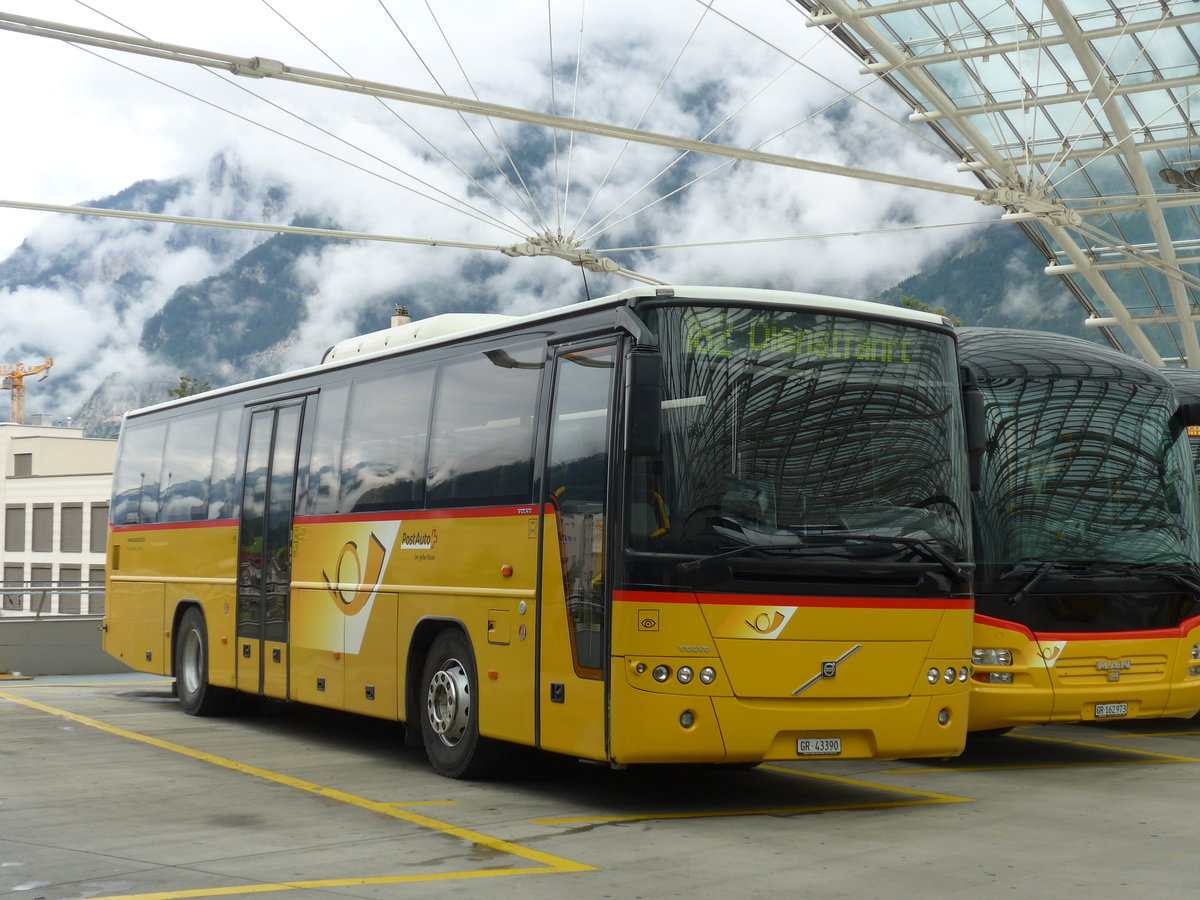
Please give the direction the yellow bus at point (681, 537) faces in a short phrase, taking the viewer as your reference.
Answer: facing the viewer and to the right of the viewer

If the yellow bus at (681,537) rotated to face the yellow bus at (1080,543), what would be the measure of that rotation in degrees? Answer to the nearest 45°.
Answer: approximately 90° to its left
